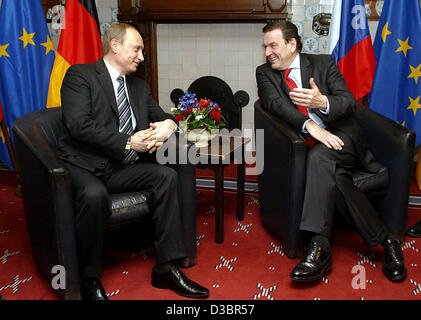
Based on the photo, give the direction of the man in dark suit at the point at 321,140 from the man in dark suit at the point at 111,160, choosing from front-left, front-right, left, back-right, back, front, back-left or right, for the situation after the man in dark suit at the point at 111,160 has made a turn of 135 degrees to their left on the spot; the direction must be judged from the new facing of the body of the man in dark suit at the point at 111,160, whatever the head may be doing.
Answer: right

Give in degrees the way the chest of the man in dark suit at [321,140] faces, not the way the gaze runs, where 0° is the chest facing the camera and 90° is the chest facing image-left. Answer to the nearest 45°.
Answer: approximately 45°

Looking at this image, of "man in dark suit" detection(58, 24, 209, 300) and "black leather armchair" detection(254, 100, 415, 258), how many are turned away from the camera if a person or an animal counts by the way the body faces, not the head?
0

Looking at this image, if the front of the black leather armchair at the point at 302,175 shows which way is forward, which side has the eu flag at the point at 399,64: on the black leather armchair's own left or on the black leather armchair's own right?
on the black leather armchair's own left

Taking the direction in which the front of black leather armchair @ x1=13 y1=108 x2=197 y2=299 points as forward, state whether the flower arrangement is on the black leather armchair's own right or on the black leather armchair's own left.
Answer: on the black leather armchair's own left

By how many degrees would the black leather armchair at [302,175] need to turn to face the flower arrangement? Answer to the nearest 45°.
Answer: approximately 135° to its right

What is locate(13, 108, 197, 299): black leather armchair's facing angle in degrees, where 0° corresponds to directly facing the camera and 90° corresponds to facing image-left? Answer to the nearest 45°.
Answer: approximately 315°

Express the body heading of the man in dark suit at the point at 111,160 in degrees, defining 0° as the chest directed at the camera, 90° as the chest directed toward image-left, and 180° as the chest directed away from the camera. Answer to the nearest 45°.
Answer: approximately 315°

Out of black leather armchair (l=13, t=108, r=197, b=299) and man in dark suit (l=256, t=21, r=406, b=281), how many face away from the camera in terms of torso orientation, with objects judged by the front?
0

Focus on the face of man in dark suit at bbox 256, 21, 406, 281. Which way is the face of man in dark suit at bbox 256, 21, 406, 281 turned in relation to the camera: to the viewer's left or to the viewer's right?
to the viewer's left
